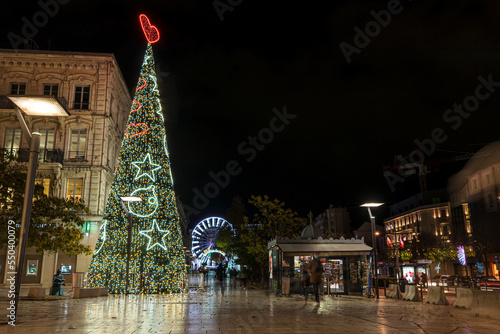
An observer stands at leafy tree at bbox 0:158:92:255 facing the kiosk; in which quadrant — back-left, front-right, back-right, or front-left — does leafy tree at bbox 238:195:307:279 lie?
front-left

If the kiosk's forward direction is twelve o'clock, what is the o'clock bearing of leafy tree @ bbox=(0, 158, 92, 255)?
The leafy tree is roughly at 2 o'clock from the kiosk.

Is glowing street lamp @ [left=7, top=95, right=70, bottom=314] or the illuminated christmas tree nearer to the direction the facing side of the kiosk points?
the glowing street lamp

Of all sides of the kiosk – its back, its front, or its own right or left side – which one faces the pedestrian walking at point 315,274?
front

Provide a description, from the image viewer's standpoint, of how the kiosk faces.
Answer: facing the viewer

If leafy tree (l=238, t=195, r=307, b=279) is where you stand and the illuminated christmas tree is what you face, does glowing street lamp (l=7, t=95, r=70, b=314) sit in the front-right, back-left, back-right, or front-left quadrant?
front-left

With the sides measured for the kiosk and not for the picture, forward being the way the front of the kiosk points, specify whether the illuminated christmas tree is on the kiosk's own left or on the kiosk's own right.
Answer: on the kiosk's own right

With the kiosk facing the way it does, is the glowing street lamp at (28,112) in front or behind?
in front

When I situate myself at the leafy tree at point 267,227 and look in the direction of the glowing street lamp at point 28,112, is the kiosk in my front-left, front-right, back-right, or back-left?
front-left

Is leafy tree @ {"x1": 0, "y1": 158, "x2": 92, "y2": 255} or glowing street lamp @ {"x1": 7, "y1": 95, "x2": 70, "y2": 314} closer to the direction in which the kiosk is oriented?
the glowing street lamp

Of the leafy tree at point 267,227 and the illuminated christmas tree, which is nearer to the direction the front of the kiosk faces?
the illuminated christmas tree

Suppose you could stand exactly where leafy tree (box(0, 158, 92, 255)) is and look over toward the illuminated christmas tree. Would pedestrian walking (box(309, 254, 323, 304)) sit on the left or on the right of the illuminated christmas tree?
right
